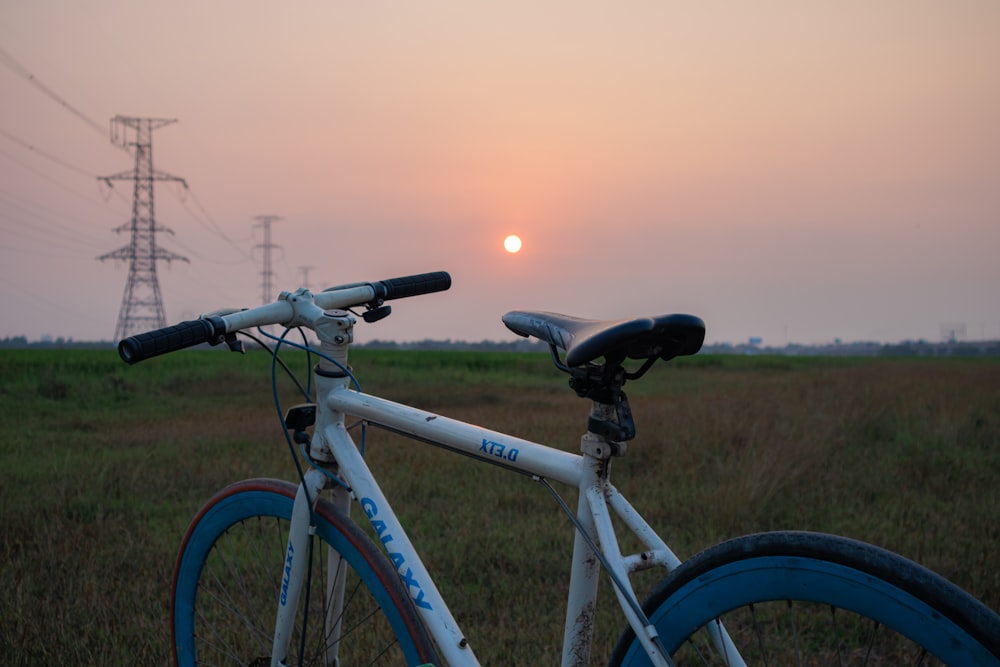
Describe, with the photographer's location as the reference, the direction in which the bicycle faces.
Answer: facing away from the viewer and to the left of the viewer
